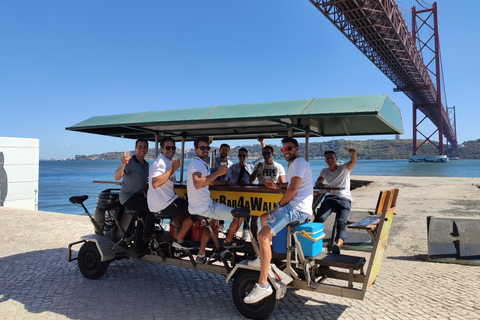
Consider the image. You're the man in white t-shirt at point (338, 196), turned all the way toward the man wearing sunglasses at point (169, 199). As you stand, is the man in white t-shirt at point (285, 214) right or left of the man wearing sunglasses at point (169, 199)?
left

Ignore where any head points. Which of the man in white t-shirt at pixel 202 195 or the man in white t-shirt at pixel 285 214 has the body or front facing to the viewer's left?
the man in white t-shirt at pixel 285 214
